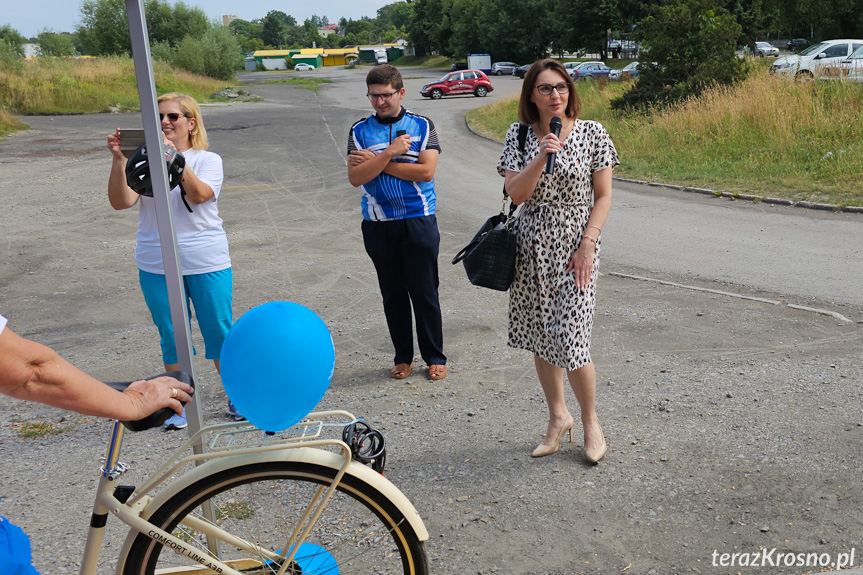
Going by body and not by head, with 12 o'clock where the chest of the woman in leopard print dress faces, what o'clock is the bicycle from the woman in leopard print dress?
The bicycle is roughly at 1 o'clock from the woman in leopard print dress.

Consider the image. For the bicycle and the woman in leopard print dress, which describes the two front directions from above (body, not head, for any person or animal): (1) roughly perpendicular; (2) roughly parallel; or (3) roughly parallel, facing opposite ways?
roughly perpendicular

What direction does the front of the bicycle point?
to the viewer's left

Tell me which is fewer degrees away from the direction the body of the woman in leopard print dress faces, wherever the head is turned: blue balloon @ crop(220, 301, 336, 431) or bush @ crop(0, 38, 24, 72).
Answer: the blue balloon

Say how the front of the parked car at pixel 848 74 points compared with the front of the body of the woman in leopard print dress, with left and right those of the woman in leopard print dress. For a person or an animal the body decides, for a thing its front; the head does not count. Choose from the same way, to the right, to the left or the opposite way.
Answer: to the right

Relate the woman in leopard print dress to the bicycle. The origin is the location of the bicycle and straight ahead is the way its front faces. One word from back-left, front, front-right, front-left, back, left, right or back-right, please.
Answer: back-right

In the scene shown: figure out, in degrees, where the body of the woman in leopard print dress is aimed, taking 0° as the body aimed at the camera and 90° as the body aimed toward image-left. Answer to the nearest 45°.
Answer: approximately 0°

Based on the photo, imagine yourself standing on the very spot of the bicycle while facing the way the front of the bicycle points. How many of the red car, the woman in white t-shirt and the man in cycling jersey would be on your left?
0

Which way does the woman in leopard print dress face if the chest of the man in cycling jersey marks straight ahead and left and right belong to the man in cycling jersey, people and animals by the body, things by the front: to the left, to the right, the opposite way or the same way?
the same way

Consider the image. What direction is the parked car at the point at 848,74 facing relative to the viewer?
to the viewer's left

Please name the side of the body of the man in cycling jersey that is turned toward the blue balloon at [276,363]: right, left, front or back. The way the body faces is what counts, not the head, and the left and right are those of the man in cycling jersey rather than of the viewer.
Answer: front

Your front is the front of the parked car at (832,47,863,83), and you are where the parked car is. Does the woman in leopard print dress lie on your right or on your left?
on your left

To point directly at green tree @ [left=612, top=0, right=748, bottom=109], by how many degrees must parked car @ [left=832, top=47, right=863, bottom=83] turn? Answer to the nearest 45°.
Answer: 0° — it already faces it

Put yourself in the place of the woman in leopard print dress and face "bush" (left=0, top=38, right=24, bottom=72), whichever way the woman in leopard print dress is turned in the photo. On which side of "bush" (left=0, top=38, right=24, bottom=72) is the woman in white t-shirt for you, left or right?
left

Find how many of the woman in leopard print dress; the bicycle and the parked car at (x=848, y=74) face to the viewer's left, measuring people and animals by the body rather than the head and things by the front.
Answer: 2

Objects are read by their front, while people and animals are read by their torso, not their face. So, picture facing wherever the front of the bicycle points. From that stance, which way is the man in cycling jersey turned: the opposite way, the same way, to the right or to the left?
to the left

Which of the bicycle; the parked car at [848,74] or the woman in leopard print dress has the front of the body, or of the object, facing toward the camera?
the woman in leopard print dress
